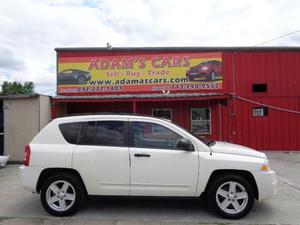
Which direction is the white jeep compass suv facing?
to the viewer's right

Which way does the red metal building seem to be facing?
toward the camera

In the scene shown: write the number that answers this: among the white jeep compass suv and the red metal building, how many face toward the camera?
1

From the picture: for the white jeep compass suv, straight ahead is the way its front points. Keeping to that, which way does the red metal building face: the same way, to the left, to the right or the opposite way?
to the right

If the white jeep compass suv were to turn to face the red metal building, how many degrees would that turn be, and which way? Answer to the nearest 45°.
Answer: approximately 90° to its left

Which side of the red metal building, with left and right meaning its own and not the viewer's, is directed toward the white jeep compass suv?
front

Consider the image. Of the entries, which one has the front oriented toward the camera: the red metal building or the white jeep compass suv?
the red metal building
